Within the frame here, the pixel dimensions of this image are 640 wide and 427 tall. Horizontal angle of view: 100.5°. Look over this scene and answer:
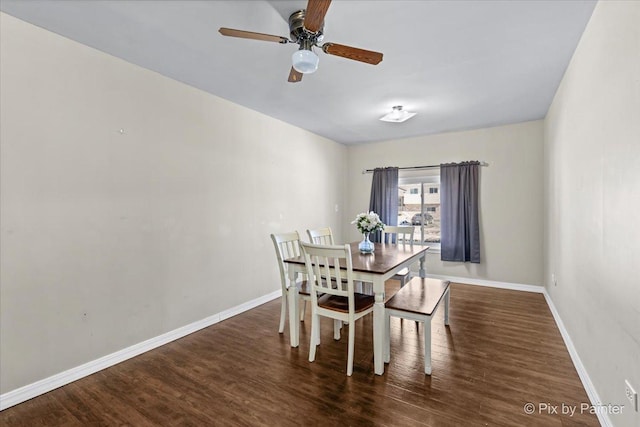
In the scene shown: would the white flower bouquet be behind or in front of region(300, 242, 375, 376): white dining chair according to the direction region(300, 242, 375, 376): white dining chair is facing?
in front

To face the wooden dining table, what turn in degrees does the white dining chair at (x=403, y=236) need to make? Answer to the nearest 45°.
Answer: approximately 45° to its left

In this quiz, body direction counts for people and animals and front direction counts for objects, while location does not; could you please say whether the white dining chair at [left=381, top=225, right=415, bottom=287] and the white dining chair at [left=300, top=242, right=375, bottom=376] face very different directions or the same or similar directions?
very different directions

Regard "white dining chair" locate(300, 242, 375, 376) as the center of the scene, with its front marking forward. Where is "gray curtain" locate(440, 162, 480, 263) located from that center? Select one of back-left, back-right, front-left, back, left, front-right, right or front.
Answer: front

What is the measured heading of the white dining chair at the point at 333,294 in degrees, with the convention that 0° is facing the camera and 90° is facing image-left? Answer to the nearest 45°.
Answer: approximately 225°

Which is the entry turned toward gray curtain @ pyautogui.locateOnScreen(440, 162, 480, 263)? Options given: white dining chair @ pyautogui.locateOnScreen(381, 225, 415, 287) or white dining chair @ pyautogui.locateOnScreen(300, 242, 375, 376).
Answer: white dining chair @ pyautogui.locateOnScreen(300, 242, 375, 376)

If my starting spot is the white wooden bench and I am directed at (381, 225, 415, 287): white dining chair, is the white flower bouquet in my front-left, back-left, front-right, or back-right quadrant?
front-left

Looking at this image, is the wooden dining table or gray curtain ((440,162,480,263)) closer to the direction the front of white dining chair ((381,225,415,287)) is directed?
the wooden dining table

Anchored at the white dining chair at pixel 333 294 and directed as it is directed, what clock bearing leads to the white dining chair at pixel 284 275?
the white dining chair at pixel 284 275 is roughly at 9 o'clock from the white dining chair at pixel 333 294.

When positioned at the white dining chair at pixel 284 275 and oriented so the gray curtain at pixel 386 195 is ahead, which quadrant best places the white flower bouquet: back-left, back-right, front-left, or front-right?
front-right

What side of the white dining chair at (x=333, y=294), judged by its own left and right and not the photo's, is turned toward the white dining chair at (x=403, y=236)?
front

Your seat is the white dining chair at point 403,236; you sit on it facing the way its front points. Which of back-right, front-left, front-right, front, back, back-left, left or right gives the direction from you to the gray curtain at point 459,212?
back

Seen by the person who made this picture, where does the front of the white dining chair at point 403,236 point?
facing the viewer and to the left of the viewer

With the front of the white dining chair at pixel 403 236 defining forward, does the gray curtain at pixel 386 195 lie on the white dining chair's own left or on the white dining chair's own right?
on the white dining chair's own right

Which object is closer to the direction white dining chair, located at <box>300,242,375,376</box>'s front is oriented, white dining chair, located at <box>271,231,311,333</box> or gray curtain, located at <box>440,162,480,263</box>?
the gray curtain

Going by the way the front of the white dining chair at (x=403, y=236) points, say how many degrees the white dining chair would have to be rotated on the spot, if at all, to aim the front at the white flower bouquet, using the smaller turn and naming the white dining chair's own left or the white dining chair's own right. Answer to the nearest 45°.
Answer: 0° — it already faces it
